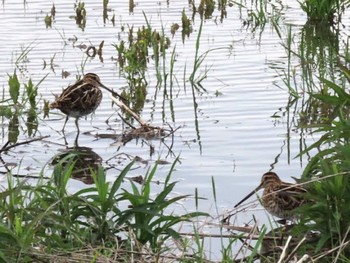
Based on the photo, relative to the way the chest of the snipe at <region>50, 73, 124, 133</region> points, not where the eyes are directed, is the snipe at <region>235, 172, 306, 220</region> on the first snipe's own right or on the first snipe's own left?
on the first snipe's own right

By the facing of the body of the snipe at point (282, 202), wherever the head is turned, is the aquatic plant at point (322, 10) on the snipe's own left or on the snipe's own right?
on the snipe's own right

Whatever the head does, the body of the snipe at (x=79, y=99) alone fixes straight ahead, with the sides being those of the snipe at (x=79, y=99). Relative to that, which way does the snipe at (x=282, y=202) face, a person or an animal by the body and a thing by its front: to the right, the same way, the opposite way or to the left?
the opposite way

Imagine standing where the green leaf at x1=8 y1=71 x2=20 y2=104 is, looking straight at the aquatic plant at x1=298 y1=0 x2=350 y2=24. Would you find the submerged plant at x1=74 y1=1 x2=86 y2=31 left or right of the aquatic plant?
left

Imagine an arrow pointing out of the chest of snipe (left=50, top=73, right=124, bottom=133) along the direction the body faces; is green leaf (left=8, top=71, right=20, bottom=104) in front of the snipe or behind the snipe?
behind

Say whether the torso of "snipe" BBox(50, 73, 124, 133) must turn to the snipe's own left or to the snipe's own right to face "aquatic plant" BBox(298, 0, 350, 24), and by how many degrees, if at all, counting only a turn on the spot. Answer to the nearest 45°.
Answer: approximately 45° to the snipe's own left

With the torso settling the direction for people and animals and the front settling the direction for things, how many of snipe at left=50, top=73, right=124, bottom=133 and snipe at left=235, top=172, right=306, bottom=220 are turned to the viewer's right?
1

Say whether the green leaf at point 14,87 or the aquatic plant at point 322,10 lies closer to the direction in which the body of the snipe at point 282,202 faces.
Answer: the green leaf

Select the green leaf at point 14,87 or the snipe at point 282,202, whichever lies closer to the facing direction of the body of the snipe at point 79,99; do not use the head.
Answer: the snipe

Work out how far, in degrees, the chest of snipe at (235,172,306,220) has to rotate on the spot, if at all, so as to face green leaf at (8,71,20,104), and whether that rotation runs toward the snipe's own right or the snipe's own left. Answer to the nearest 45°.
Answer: approximately 45° to the snipe's own right

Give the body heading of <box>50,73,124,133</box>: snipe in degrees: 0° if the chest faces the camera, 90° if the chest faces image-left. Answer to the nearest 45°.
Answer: approximately 270°

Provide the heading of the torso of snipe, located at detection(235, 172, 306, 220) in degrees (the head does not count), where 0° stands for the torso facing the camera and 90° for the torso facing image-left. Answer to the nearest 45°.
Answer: approximately 90°
